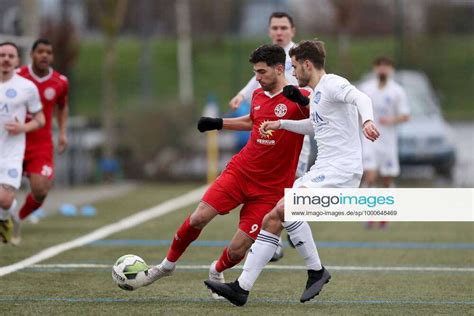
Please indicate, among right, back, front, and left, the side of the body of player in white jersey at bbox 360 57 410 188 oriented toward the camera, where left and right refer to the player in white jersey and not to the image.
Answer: front

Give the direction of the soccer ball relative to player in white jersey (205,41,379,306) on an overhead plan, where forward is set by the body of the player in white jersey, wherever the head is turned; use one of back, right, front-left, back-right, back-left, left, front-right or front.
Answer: front

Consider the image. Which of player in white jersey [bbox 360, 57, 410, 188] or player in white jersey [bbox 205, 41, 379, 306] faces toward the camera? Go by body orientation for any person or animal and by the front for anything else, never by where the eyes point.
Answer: player in white jersey [bbox 360, 57, 410, 188]

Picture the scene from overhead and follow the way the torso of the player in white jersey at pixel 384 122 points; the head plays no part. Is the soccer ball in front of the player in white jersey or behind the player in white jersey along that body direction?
in front

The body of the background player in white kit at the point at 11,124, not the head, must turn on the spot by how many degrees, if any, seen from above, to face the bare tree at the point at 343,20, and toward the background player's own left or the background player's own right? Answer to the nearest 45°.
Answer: approximately 135° to the background player's own left

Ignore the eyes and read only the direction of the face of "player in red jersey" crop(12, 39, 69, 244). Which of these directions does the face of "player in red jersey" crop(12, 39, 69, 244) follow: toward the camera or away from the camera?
toward the camera

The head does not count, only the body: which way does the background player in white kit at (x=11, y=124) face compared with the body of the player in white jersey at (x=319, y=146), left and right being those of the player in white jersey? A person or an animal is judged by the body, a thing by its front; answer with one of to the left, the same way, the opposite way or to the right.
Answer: to the left

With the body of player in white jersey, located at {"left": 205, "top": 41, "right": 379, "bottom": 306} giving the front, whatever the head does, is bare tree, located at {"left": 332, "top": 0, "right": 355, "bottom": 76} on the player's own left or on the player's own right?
on the player's own right

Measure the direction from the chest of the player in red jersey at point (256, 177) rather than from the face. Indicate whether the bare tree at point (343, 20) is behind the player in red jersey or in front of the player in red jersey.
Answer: behind

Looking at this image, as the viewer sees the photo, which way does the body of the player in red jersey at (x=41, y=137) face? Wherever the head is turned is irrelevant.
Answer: toward the camera

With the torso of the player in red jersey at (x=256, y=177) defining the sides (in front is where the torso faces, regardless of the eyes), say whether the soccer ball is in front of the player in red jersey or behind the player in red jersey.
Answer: in front

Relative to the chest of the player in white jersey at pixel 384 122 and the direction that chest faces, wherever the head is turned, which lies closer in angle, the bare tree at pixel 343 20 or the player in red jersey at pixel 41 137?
the player in red jersey

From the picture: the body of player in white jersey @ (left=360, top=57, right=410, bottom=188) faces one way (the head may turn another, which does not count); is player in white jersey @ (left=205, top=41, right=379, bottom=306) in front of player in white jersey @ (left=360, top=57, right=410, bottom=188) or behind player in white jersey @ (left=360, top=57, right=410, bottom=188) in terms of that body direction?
in front

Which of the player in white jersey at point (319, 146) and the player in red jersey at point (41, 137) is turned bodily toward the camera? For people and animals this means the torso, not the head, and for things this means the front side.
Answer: the player in red jersey

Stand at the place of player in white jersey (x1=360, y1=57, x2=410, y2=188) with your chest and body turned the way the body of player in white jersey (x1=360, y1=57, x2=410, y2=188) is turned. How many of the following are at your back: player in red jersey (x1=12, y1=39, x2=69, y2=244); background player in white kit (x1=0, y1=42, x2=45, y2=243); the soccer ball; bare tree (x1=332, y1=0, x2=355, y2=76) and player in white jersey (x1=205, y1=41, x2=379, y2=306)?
1

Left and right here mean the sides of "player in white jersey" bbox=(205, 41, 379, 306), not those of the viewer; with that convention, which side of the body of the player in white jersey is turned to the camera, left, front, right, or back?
left
